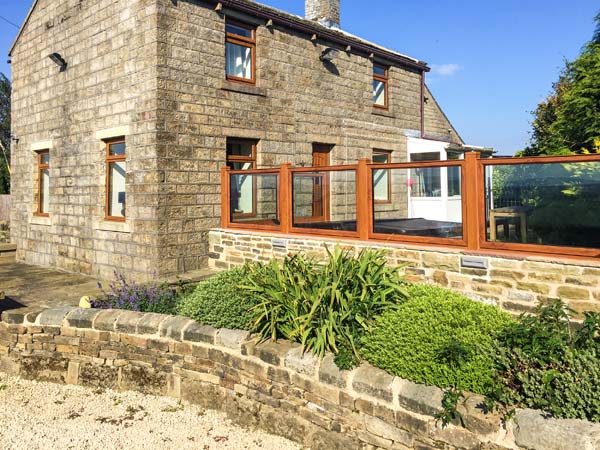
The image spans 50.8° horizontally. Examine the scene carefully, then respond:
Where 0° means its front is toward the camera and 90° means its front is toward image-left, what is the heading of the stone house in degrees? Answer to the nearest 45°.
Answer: approximately 315°

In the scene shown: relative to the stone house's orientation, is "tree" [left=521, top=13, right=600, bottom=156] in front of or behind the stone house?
in front

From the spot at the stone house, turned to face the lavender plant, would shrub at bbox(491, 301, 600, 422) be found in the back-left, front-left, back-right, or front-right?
front-left

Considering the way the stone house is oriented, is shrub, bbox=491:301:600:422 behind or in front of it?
in front

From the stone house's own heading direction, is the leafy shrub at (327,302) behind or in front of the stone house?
in front

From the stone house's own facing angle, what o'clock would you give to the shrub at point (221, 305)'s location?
The shrub is roughly at 1 o'clock from the stone house.

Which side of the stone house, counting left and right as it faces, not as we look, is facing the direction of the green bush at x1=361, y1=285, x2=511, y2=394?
front

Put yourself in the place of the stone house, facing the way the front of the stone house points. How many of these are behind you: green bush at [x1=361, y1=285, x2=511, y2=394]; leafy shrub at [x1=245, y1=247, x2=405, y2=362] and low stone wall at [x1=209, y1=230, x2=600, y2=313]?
0

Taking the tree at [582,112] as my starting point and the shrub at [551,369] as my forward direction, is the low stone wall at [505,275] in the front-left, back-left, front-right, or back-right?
front-right

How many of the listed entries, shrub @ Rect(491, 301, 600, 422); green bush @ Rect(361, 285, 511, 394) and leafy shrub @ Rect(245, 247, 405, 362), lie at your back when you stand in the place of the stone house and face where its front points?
0
